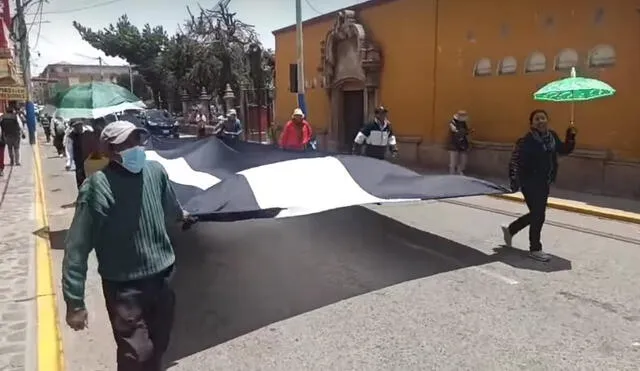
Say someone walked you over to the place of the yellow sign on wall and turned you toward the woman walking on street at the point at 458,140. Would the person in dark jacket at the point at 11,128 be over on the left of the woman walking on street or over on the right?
right

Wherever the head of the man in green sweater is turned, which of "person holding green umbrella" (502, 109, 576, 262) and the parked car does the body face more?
the person holding green umbrella

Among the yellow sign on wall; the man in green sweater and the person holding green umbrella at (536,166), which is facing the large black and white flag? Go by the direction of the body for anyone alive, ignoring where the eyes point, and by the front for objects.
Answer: the yellow sign on wall

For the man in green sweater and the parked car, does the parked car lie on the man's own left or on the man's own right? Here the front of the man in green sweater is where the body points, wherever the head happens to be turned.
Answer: on the man's own left

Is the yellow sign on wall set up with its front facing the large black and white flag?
yes

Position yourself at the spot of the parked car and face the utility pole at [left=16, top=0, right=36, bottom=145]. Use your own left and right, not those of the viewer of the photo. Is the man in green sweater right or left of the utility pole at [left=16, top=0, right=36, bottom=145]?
left

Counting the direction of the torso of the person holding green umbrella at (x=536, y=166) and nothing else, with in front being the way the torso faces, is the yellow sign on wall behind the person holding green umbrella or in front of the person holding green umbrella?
behind

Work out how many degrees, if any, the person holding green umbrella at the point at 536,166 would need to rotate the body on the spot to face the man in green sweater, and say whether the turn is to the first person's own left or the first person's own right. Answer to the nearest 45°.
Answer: approximately 90° to the first person's own right
